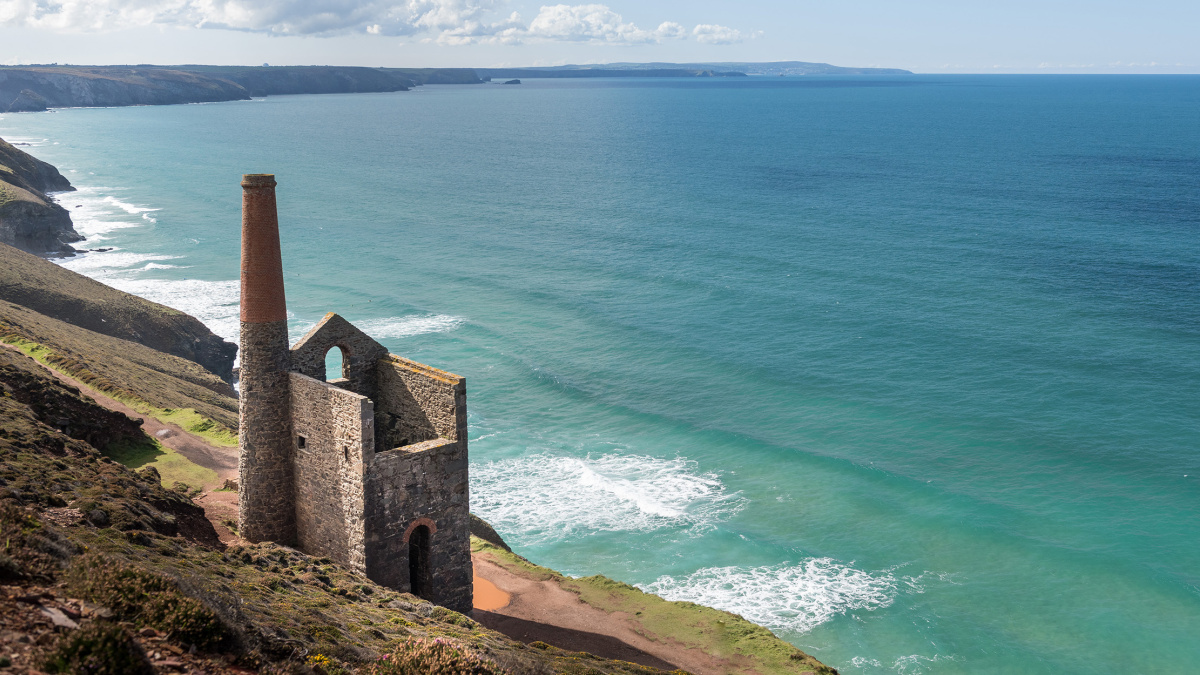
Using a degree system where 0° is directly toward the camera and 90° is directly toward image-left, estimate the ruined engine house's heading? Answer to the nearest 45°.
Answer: approximately 315°
